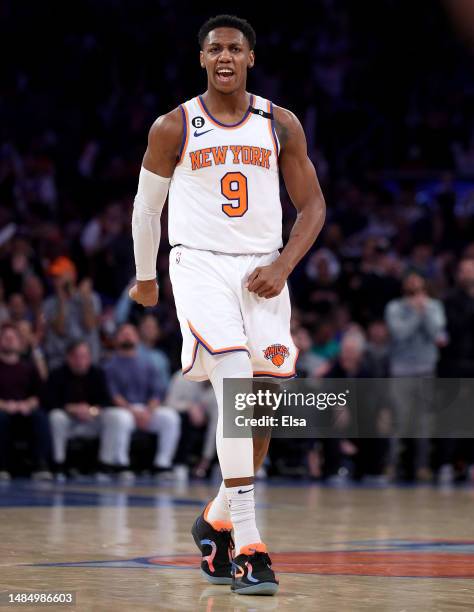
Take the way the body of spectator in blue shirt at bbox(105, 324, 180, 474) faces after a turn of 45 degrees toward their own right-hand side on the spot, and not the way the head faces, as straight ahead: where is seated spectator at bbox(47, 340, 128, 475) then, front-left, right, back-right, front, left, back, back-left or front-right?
front

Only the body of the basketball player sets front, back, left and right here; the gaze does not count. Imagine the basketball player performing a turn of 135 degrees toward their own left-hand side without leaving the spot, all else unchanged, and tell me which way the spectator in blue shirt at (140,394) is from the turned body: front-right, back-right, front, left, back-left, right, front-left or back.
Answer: front-left

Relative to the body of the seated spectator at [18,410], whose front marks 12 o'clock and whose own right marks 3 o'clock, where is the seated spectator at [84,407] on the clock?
the seated spectator at [84,407] is roughly at 8 o'clock from the seated spectator at [18,410].

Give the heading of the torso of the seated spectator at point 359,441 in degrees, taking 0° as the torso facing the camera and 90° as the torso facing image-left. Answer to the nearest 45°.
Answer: approximately 0°

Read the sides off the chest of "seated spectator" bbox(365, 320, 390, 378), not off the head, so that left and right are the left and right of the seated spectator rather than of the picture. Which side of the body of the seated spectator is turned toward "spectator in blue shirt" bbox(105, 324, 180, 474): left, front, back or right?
right

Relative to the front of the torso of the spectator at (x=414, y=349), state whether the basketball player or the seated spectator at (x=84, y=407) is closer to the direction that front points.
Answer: the basketball player

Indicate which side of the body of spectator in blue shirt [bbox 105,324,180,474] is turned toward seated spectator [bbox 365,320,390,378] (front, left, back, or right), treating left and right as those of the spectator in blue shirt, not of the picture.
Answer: left

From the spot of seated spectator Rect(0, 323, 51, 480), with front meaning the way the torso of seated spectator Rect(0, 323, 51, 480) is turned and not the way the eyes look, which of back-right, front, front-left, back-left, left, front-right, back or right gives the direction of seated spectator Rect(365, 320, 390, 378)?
left
